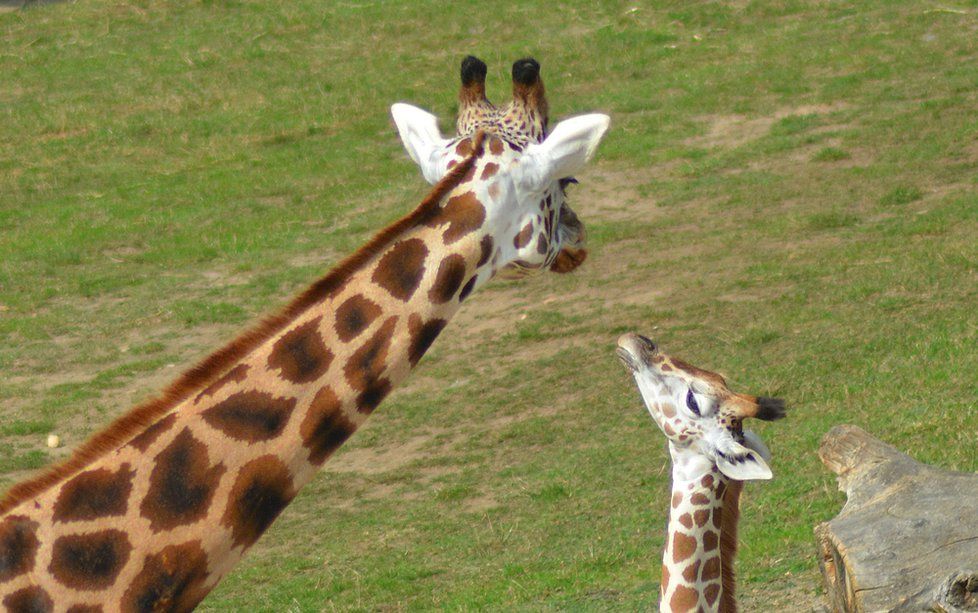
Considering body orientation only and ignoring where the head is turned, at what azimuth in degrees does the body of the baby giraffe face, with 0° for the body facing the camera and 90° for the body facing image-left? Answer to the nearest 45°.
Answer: approximately 90°

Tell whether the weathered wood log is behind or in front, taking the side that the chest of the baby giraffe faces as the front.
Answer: behind

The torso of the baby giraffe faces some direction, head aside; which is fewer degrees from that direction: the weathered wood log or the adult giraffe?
the adult giraffe

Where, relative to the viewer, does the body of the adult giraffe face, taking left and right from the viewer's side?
facing away from the viewer and to the right of the viewer

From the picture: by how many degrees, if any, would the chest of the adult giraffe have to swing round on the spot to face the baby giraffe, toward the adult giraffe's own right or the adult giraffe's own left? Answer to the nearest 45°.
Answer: approximately 45° to the adult giraffe's own right

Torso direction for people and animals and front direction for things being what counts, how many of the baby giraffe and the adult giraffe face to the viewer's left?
1
